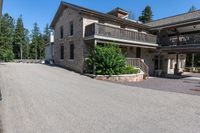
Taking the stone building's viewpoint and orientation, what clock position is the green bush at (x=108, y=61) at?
The green bush is roughly at 1 o'clock from the stone building.

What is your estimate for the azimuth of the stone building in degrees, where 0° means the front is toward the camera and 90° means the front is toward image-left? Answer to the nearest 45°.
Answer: approximately 315°
